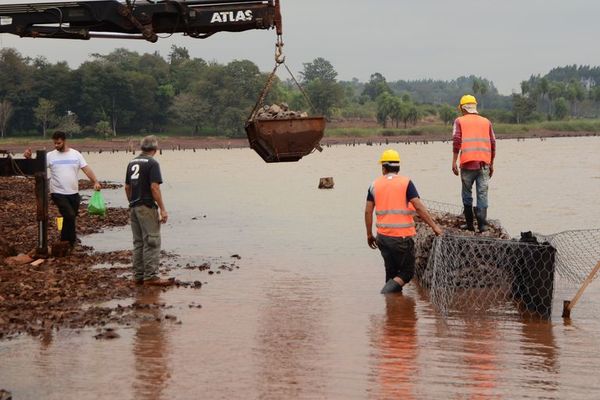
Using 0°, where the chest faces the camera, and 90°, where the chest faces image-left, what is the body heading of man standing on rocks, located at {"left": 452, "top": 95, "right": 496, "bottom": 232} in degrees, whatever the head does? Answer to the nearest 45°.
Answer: approximately 180°

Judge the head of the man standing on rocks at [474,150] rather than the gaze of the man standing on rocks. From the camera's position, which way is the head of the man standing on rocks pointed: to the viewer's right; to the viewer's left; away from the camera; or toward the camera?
away from the camera

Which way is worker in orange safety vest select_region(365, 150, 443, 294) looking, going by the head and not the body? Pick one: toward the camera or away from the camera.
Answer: away from the camera

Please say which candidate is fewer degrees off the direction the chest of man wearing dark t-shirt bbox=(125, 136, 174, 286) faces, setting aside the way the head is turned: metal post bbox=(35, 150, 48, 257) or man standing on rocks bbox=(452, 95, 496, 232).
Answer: the man standing on rocks

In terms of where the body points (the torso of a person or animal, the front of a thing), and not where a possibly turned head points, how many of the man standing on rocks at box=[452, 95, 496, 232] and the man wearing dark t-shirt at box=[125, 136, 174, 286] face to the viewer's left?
0

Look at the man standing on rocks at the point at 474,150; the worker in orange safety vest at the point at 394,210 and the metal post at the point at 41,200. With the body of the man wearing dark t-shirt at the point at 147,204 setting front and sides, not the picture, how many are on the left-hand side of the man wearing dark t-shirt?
1

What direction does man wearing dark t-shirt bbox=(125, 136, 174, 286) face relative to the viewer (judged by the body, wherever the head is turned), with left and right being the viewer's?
facing away from the viewer and to the right of the viewer

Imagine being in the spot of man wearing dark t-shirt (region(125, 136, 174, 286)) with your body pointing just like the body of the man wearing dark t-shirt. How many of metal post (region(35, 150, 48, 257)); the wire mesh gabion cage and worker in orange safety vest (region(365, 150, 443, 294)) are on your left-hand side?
1

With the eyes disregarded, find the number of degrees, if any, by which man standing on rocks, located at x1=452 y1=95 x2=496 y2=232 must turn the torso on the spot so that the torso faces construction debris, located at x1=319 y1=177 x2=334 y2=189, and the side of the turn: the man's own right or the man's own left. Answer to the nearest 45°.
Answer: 0° — they already face it

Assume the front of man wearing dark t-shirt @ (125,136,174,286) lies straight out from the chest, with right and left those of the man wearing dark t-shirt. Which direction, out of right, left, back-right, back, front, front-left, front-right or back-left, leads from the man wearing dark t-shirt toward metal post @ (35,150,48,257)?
left
